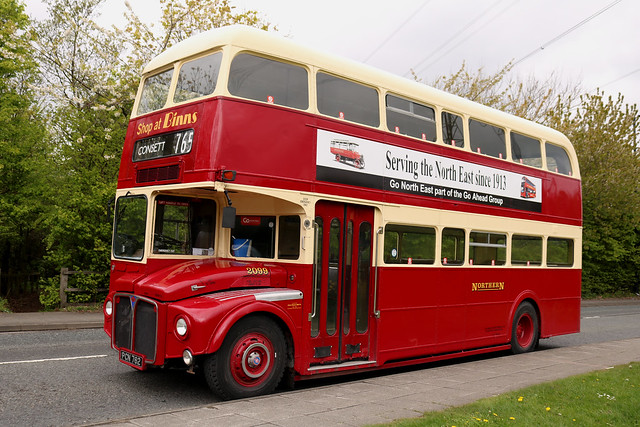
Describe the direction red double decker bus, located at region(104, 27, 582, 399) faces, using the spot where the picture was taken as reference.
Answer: facing the viewer and to the left of the viewer

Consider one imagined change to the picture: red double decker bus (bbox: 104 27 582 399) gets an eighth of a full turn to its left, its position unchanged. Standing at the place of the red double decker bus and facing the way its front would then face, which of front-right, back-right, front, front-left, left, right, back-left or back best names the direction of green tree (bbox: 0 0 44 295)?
back-right

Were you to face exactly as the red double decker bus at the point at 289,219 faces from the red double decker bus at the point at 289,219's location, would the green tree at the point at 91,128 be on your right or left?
on your right
